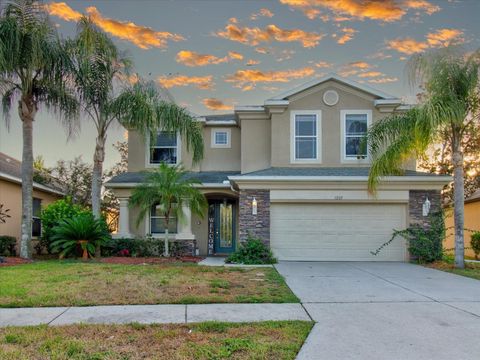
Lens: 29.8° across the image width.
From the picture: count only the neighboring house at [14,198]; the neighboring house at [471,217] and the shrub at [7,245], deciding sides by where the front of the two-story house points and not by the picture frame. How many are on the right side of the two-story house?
2

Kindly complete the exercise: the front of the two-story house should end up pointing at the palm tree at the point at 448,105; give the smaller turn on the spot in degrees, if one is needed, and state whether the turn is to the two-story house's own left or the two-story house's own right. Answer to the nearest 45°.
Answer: approximately 45° to the two-story house's own left

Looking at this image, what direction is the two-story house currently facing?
toward the camera

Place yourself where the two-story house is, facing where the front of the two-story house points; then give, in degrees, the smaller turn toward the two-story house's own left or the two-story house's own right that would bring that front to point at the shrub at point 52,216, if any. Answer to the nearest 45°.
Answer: approximately 90° to the two-story house's own right

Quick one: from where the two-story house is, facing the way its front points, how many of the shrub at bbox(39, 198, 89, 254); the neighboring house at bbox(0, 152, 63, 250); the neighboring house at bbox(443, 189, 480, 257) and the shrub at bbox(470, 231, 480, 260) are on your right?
2

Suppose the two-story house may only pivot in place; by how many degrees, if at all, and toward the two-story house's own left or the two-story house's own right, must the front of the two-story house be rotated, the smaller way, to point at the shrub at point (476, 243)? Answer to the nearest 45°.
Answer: approximately 135° to the two-story house's own left

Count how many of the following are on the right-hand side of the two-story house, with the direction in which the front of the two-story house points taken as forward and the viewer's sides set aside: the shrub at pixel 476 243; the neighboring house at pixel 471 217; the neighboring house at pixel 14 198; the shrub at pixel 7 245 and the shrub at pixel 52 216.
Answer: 3

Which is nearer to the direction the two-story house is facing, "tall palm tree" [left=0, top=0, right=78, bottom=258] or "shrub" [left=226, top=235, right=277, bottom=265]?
the shrub

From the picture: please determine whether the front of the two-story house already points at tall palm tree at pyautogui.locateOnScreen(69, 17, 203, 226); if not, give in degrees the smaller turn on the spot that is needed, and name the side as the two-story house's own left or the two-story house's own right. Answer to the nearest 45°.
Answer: approximately 90° to the two-story house's own right

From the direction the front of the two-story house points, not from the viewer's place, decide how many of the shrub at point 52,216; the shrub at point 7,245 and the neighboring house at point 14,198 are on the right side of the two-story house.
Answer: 3
